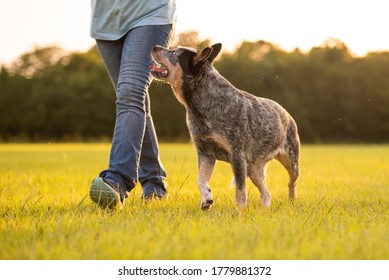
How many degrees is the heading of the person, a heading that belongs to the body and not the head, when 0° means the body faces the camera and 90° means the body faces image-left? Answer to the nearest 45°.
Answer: approximately 45°

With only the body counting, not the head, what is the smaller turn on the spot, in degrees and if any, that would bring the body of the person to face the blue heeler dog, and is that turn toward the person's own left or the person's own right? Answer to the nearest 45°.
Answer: approximately 135° to the person's own left

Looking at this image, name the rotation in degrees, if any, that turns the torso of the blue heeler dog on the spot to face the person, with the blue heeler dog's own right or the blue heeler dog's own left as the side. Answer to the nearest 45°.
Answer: approximately 45° to the blue heeler dog's own right

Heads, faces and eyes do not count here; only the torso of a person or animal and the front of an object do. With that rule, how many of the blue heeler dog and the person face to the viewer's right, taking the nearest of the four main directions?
0

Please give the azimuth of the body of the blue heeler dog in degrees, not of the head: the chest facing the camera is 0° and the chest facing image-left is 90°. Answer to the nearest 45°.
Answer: approximately 45°
